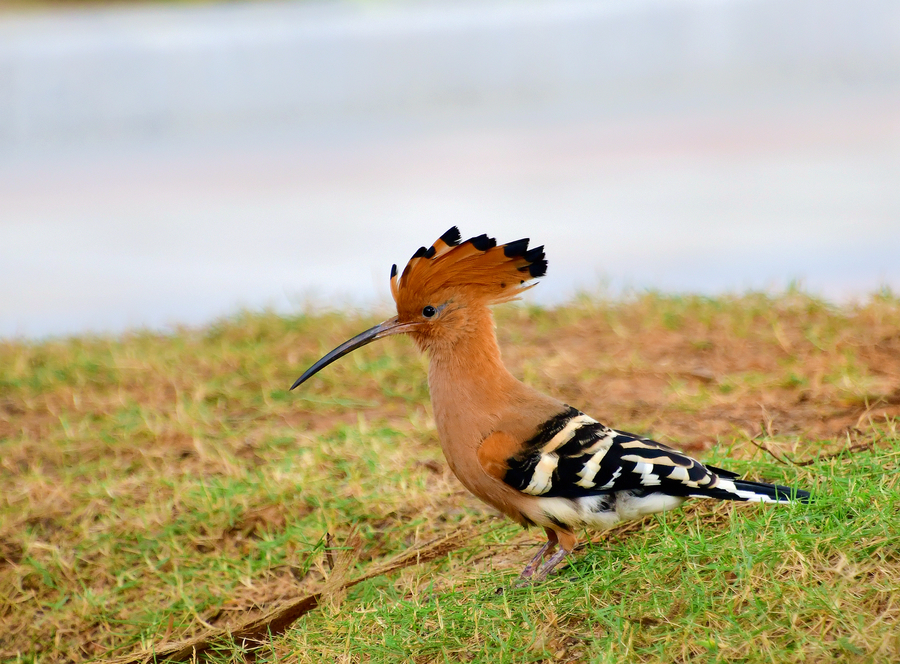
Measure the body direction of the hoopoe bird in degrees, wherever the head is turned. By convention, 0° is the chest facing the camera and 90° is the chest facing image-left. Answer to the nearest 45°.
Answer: approximately 90°
